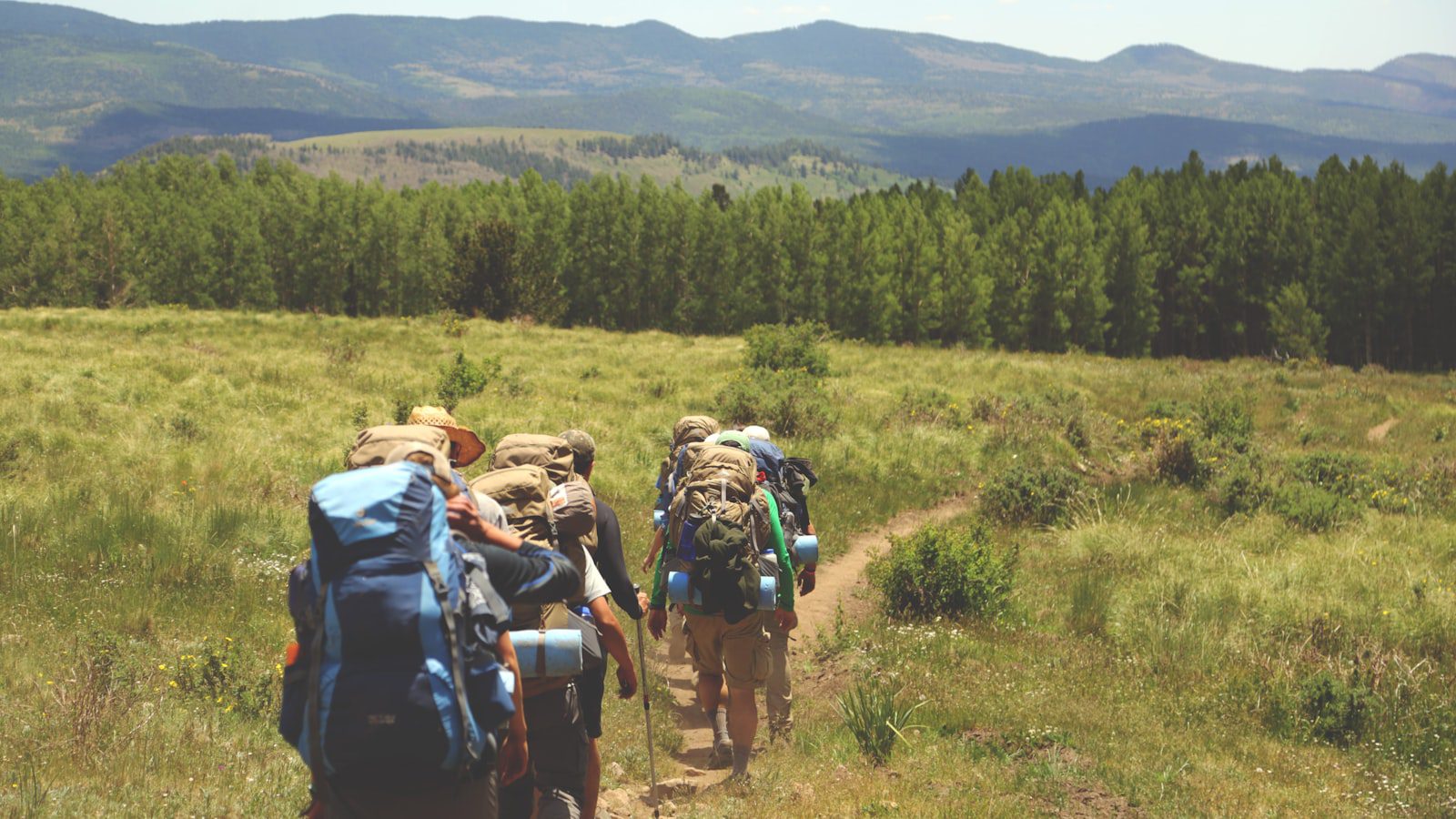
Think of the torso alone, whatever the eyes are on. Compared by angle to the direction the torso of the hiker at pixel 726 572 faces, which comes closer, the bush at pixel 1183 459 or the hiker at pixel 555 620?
the bush

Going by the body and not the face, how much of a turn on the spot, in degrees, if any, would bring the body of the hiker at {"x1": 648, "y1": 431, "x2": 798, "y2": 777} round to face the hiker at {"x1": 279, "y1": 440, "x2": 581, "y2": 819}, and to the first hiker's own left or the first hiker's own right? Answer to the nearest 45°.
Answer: approximately 180°

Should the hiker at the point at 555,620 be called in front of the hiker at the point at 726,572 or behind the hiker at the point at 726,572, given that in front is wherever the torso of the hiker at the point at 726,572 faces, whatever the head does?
behind

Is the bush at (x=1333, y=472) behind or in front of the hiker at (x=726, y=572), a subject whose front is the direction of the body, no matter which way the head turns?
in front

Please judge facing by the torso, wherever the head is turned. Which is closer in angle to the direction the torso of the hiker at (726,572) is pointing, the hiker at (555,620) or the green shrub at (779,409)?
the green shrub

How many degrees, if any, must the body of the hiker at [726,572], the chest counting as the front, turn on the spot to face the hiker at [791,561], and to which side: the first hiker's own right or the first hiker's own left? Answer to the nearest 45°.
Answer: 0° — they already face them

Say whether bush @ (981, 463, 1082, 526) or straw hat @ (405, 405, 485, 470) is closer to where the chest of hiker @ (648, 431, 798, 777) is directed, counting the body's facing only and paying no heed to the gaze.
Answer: the bush

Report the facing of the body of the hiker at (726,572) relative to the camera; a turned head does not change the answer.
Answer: away from the camera

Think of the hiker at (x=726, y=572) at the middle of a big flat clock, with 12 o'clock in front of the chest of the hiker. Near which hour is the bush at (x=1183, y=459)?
The bush is roughly at 1 o'clock from the hiker.

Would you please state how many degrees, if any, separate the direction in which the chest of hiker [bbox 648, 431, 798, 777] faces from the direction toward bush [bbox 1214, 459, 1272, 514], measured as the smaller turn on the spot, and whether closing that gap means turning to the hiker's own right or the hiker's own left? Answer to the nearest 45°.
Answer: approximately 45° to the hiker's own right

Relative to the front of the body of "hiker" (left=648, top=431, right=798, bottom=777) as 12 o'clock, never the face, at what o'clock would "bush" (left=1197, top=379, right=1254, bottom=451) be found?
The bush is roughly at 1 o'clock from the hiker.

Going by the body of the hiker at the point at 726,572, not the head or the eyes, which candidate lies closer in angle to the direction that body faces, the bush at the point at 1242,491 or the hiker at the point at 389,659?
the bush

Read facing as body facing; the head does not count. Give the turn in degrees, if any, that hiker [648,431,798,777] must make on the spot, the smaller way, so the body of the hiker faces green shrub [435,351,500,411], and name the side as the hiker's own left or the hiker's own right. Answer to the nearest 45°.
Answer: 0° — they already face it

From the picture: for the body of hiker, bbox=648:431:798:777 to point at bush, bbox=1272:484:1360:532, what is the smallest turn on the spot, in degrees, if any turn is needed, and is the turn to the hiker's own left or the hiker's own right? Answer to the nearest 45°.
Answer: approximately 45° to the hiker's own right

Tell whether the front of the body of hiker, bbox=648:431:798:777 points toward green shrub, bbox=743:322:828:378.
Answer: yes
